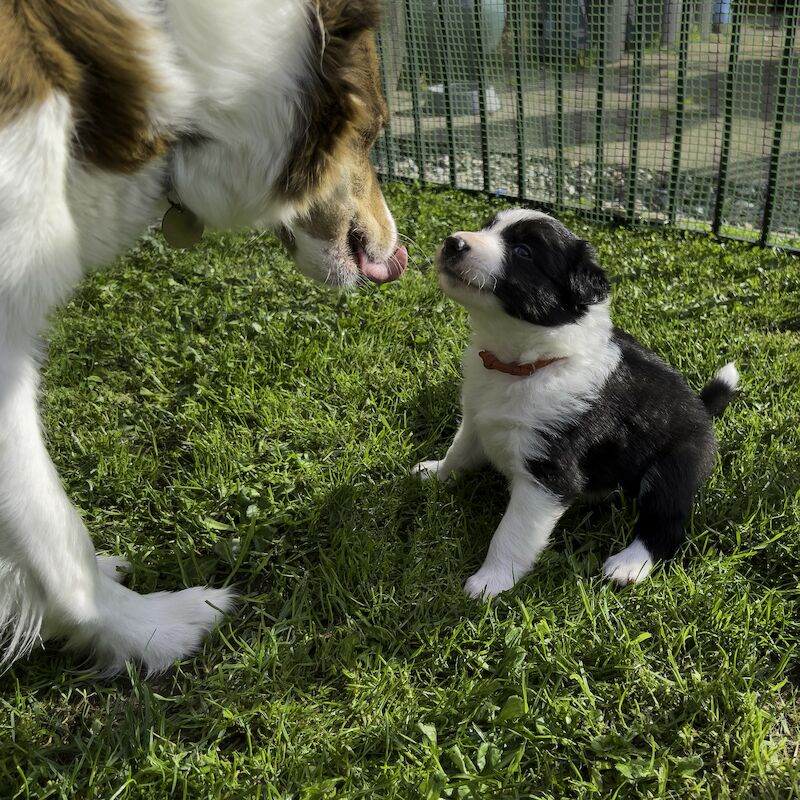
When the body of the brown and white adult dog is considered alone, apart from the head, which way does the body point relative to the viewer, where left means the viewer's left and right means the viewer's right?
facing to the right of the viewer

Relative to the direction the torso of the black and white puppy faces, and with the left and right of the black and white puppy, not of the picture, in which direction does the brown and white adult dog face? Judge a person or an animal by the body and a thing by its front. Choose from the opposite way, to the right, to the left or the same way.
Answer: the opposite way

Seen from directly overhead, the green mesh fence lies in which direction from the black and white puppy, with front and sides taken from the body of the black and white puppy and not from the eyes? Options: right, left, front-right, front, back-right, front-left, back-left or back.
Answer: back-right

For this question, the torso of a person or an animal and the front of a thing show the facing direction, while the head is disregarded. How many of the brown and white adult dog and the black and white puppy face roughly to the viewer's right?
1

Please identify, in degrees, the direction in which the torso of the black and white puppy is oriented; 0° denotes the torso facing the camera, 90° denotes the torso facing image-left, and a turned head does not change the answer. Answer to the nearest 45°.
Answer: approximately 45°
